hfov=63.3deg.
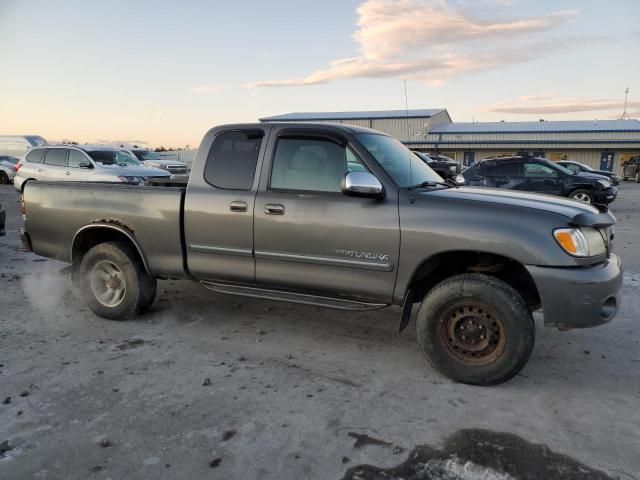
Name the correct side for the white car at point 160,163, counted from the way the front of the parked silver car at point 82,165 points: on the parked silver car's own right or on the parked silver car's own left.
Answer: on the parked silver car's own left

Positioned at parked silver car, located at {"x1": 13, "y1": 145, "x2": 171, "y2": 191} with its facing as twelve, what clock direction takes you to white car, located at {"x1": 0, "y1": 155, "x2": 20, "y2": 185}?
The white car is roughly at 7 o'clock from the parked silver car.

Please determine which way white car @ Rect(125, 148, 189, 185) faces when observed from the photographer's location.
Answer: facing the viewer and to the right of the viewer

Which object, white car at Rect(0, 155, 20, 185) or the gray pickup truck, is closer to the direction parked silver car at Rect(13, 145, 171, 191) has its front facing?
the gray pickup truck

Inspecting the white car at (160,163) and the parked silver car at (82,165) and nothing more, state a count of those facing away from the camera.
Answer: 0

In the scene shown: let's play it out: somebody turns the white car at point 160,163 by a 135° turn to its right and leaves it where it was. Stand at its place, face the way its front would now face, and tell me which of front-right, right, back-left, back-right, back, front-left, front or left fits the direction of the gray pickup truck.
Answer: left

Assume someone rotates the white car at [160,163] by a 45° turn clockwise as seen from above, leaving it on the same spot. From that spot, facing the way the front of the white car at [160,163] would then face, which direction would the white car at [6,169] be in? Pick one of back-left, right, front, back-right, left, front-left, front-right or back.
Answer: back-right

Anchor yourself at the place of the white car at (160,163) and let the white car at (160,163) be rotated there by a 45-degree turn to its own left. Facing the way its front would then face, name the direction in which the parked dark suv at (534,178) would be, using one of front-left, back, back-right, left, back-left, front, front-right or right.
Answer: front-right

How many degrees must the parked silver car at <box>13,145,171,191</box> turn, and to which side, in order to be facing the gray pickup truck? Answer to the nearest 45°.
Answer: approximately 45° to its right

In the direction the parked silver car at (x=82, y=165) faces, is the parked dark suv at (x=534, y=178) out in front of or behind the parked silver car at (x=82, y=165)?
in front

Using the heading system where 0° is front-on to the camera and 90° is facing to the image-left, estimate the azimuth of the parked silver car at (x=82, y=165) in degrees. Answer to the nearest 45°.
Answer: approximately 315°

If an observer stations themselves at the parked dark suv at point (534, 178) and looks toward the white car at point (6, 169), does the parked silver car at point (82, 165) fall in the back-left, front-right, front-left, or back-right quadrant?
front-left

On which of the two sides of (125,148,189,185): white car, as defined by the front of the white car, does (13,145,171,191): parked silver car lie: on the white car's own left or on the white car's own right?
on the white car's own right
